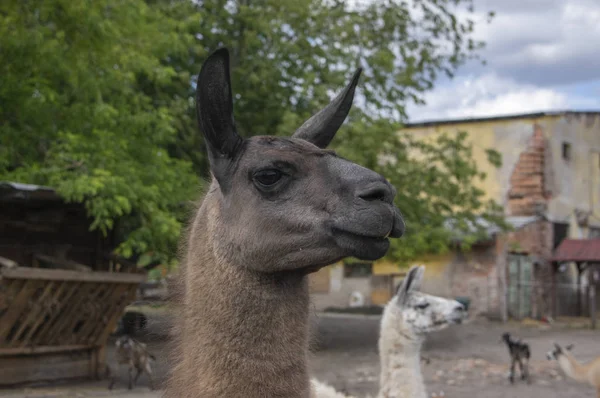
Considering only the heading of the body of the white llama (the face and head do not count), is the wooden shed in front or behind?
behind

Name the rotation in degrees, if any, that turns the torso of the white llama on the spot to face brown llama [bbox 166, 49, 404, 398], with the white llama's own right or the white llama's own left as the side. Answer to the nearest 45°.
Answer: approximately 90° to the white llama's own right

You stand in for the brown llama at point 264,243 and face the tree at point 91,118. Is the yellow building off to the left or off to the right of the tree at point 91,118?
right

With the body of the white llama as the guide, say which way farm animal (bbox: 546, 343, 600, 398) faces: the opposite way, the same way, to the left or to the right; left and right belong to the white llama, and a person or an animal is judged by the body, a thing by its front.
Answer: the opposite way

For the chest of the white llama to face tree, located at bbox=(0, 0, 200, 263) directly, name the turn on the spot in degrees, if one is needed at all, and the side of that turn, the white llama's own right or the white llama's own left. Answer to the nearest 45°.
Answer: approximately 135° to the white llama's own left

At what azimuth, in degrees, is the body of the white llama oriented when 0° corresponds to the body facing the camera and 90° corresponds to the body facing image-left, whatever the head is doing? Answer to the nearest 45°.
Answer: approximately 270°

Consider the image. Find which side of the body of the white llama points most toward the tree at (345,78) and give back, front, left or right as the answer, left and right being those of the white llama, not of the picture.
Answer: left

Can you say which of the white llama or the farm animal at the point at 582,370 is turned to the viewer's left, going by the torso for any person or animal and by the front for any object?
the farm animal

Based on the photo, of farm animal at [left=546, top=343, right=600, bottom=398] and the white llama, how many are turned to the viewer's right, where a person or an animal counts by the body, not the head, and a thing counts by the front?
1

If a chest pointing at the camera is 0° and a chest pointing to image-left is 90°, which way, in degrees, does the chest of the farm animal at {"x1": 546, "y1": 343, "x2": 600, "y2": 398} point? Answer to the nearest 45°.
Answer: approximately 90°
